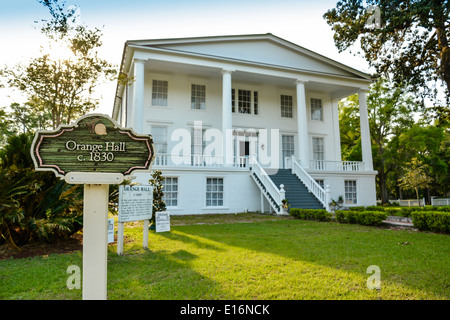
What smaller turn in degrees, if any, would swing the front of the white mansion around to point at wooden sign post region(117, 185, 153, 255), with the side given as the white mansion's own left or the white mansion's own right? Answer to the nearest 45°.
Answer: approximately 45° to the white mansion's own right

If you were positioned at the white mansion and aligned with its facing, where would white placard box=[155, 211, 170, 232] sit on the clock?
The white placard is roughly at 2 o'clock from the white mansion.

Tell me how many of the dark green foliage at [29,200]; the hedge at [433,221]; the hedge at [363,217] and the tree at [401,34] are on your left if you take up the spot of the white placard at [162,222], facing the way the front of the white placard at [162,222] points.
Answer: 3

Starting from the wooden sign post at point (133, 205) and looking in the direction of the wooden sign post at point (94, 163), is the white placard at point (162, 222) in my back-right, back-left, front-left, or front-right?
back-left

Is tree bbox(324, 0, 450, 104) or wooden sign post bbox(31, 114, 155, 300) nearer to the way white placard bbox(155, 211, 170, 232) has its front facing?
the wooden sign post

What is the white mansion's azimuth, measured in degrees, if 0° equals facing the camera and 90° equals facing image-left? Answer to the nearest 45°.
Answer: approximately 315°

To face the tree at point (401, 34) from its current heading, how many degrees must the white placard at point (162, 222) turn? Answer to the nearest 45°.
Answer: approximately 90° to its left

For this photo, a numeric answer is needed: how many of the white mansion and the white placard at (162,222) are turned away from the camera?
0

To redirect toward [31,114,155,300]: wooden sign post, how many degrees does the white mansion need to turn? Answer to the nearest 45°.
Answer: approximately 45° to its right

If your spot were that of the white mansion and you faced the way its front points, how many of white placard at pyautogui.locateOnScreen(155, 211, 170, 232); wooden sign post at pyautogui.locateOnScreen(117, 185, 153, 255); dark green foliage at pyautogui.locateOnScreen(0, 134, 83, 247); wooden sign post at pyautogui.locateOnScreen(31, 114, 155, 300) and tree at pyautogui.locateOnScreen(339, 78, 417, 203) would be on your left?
1

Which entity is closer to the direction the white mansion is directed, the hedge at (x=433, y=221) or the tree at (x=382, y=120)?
the hedge

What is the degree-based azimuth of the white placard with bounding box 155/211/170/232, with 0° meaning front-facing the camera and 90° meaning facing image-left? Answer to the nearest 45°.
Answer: approximately 0°
